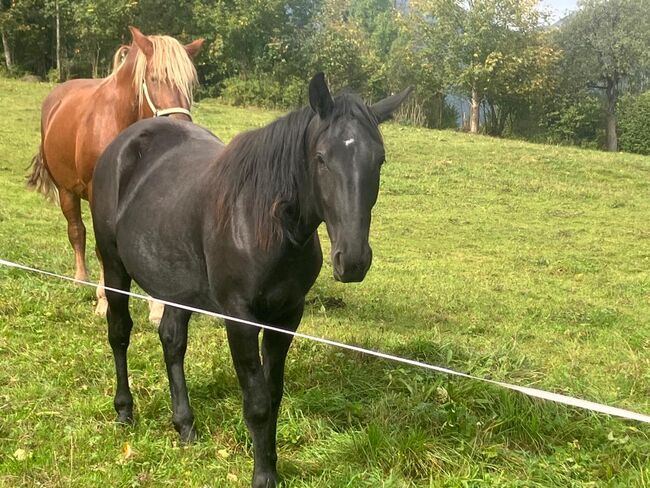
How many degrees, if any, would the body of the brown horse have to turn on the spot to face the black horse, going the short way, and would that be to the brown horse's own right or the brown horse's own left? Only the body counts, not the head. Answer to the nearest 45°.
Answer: approximately 45° to the brown horse's own right

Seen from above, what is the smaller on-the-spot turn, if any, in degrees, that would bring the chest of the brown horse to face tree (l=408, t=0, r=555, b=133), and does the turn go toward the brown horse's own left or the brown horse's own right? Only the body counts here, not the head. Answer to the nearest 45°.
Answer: approximately 90° to the brown horse's own left

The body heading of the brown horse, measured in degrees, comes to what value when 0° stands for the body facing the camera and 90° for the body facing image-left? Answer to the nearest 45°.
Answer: approximately 315°

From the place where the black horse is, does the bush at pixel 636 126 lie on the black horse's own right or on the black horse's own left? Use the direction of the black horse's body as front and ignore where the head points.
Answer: on the black horse's own left

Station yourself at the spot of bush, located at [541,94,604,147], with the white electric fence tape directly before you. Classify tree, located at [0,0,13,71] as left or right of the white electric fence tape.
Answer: right

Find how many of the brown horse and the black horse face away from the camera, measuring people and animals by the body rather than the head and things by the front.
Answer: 0

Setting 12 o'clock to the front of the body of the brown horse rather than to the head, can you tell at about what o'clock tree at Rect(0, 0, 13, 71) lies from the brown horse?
The tree is roughly at 7 o'clock from the brown horse.

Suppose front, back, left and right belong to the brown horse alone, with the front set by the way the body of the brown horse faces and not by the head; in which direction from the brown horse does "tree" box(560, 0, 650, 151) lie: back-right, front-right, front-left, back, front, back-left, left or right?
left

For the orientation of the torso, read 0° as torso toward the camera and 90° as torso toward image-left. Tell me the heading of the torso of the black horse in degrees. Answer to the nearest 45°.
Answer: approximately 315°

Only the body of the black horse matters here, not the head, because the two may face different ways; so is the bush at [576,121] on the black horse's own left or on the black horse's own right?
on the black horse's own left

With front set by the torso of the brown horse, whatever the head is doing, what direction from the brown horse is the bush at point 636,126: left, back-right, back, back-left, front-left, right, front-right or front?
left
